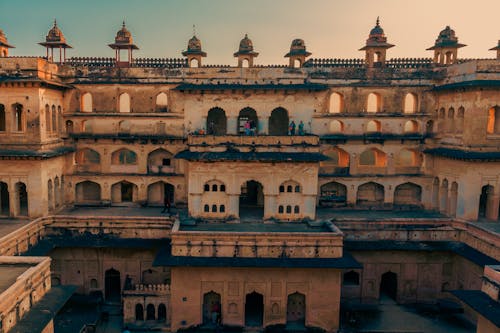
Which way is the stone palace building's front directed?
toward the camera
